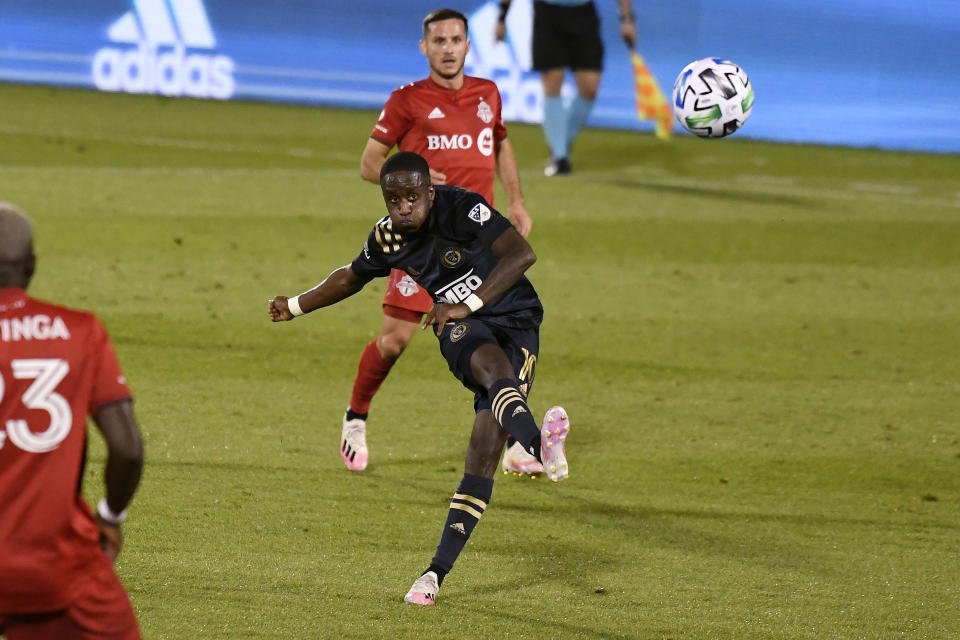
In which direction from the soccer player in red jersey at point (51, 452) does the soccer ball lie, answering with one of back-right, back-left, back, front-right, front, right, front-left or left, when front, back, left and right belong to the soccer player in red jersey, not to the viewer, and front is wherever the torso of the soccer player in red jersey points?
front-right

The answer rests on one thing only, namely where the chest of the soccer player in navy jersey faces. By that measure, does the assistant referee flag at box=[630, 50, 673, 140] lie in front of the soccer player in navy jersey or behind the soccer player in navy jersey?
behind

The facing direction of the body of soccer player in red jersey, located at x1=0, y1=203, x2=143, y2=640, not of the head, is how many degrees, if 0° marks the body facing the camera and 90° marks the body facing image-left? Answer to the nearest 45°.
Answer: approximately 180°

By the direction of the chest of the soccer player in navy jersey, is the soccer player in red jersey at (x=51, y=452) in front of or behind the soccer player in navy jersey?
in front

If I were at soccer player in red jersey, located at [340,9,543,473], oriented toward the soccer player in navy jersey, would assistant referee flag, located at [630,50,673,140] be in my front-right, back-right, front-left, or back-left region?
back-left

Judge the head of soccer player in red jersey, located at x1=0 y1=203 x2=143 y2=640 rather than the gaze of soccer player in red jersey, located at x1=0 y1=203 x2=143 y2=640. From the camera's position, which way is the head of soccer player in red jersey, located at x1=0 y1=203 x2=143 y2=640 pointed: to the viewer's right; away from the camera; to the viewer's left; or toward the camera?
away from the camera

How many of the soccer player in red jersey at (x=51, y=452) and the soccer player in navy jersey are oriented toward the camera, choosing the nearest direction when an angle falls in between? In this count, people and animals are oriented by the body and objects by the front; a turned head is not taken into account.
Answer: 1

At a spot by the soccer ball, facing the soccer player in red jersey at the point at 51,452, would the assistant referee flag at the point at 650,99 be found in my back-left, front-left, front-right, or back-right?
back-right

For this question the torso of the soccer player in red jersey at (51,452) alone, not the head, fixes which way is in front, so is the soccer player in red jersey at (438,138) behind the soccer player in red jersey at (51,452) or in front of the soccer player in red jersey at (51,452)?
in front

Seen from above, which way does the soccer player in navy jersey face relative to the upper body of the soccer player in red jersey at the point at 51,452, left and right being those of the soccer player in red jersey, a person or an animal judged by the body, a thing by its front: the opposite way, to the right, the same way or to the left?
the opposite way

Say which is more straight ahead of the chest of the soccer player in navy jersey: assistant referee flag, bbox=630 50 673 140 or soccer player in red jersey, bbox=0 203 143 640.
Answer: the soccer player in red jersey

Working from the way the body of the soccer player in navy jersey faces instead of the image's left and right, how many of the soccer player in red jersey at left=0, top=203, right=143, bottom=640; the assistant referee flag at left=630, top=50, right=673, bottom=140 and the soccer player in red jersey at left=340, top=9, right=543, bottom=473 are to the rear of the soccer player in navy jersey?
2

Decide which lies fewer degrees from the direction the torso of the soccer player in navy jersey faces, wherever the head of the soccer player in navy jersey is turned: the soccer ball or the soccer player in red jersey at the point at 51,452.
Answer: the soccer player in red jersey
